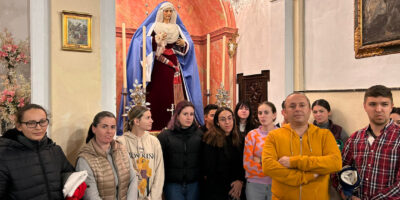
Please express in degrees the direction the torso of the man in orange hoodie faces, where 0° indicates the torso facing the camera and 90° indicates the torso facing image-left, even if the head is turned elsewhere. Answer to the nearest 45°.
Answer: approximately 0°

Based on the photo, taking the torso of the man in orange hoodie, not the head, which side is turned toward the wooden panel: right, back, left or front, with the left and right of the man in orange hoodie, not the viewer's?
back

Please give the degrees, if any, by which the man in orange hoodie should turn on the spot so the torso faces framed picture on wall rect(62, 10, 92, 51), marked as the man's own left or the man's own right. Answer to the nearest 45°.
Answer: approximately 90° to the man's own right

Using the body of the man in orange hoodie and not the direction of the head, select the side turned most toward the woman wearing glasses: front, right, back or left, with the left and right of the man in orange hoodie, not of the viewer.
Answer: right

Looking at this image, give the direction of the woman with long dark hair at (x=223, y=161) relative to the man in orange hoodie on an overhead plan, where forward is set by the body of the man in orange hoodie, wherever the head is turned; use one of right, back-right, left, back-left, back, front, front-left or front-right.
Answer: back-right

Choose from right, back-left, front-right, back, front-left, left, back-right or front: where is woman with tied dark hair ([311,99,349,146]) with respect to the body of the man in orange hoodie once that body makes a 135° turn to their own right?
front-right

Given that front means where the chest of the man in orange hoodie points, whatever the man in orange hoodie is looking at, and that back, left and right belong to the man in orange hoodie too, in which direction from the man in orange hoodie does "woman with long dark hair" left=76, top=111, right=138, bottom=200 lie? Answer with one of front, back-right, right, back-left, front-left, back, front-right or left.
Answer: right

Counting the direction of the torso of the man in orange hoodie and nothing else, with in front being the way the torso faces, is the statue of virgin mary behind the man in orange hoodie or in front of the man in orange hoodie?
behind

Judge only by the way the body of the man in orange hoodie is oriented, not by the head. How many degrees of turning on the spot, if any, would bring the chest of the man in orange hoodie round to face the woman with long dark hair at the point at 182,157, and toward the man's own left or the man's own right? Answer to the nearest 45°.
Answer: approximately 135° to the man's own right

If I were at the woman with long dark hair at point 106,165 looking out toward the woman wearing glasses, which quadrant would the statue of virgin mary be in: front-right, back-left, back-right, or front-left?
back-right
